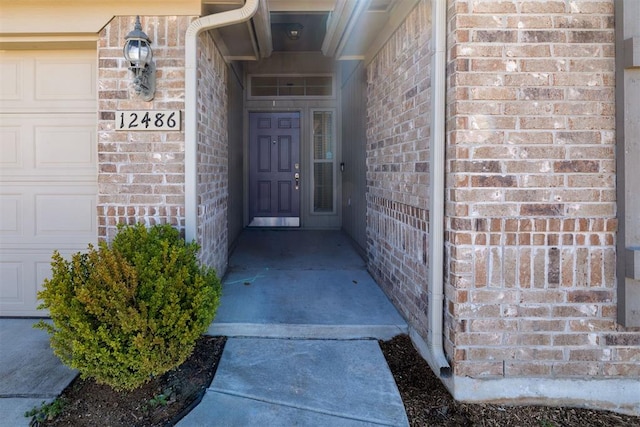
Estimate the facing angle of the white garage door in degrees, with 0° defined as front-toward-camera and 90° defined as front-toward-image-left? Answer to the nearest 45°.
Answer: approximately 0°

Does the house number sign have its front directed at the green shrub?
yes

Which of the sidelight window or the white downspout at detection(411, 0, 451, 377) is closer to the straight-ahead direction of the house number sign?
the white downspout

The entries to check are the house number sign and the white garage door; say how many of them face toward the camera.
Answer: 2

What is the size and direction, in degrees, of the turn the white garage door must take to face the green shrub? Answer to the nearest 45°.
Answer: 0° — it already faces it
